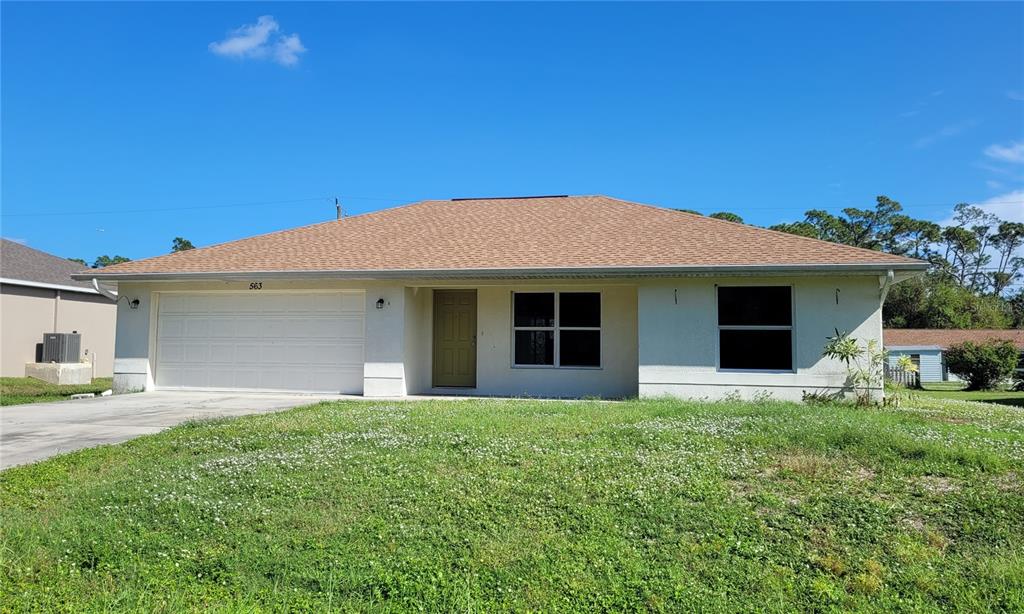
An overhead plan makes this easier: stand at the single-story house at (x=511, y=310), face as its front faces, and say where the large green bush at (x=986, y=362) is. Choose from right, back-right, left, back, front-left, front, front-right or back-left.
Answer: back-left

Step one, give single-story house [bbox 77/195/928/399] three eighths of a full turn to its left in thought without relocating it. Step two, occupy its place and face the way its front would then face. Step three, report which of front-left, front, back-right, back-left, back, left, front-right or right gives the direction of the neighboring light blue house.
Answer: front

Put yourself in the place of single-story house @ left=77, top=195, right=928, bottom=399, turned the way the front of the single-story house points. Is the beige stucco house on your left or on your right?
on your right

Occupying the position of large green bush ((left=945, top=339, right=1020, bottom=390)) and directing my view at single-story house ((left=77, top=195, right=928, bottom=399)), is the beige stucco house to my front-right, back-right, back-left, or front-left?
front-right

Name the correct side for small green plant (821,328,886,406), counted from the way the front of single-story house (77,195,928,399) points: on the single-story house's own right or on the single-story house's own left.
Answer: on the single-story house's own left

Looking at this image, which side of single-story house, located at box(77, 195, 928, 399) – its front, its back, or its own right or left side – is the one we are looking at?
front
